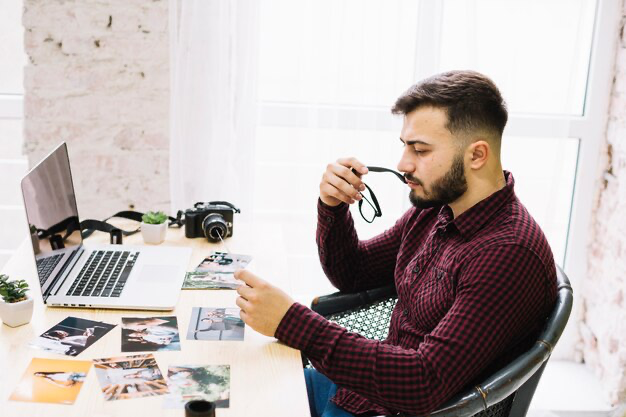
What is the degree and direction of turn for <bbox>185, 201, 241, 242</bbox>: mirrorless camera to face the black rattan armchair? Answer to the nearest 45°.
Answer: approximately 45° to its left

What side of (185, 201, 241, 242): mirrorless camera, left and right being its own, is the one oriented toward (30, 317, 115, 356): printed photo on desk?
front

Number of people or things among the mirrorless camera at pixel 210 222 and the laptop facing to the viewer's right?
1

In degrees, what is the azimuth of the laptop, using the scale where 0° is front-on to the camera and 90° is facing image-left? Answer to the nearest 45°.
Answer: approximately 270°

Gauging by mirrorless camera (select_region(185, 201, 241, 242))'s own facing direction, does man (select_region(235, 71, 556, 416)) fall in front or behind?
in front

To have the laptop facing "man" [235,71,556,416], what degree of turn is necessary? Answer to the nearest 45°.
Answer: approximately 45° to its right

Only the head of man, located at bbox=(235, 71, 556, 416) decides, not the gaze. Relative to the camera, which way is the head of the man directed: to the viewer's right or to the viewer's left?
to the viewer's left

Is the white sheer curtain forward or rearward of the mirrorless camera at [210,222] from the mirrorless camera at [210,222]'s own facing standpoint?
rearward

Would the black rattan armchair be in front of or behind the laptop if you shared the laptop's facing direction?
in front

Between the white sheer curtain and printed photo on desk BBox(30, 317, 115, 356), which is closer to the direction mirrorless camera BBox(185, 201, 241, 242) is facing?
the printed photo on desk

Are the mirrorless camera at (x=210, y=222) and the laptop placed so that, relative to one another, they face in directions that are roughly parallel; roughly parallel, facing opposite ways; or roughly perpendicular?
roughly perpendicular
